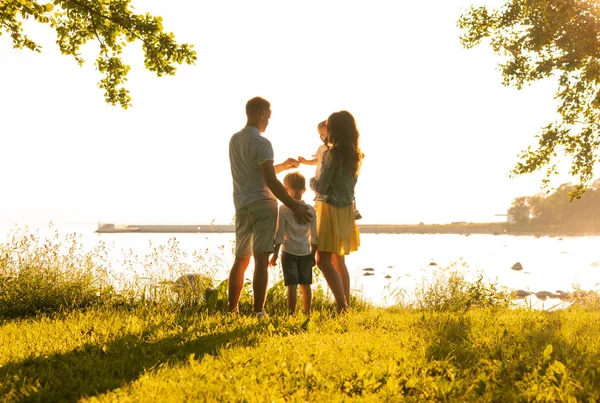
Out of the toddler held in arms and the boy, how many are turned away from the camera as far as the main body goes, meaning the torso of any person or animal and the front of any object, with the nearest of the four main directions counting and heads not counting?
1

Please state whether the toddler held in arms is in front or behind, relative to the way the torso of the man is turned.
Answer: in front

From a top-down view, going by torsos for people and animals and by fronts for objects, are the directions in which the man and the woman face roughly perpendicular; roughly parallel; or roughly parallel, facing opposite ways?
roughly perpendicular

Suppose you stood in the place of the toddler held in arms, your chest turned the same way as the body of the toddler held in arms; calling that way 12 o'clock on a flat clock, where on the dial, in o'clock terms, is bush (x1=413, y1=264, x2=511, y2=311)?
The bush is roughly at 6 o'clock from the toddler held in arms.

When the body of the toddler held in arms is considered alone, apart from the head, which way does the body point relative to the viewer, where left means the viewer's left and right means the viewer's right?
facing the viewer and to the left of the viewer

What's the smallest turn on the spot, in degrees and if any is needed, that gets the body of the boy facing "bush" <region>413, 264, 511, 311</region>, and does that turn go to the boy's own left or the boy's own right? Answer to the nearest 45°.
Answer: approximately 45° to the boy's own right

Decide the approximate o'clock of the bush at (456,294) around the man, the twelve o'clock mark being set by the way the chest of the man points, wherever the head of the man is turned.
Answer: The bush is roughly at 12 o'clock from the man.

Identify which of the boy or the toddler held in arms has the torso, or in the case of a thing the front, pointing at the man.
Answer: the toddler held in arms

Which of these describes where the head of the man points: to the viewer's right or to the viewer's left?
to the viewer's right

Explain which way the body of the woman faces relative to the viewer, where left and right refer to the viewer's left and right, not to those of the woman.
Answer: facing away from the viewer and to the left of the viewer

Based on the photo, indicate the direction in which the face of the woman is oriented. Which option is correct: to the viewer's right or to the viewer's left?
to the viewer's left

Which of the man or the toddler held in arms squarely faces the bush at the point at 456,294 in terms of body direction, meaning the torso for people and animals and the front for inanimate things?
the man

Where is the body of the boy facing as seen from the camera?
away from the camera

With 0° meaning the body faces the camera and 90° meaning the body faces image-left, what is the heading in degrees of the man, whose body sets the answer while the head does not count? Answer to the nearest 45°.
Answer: approximately 225°

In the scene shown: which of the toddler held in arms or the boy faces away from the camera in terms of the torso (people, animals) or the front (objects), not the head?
the boy
